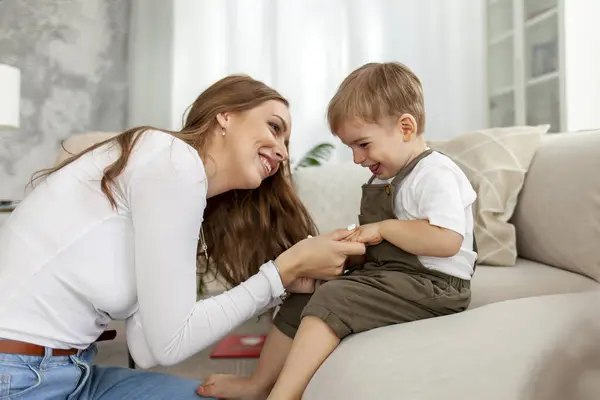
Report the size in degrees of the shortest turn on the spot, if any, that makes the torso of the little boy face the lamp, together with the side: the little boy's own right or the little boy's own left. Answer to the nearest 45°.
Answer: approximately 45° to the little boy's own right

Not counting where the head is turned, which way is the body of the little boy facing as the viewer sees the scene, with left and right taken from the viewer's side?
facing to the left of the viewer

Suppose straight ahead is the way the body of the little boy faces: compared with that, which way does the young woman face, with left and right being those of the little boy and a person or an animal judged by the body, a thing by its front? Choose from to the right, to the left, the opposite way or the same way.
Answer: the opposite way

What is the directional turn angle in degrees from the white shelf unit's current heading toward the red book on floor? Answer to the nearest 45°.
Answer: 0° — it already faces it

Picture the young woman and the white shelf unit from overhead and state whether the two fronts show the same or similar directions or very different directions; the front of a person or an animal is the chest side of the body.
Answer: very different directions

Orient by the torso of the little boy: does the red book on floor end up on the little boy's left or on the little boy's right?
on the little boy's right

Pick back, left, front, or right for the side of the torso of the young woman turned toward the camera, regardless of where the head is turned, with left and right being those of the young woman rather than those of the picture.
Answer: right

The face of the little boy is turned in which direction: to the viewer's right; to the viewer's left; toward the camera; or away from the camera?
to the viewer's left

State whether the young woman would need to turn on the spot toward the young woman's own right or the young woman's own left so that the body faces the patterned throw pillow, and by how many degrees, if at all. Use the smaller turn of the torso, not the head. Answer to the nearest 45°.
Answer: approximately 45° to the young woman's own left

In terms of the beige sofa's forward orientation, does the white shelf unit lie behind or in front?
behind

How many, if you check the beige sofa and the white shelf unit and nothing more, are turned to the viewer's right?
0

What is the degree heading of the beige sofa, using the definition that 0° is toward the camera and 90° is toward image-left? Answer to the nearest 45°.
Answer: approximately 45°

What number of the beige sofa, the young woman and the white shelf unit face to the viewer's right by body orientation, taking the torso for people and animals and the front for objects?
1

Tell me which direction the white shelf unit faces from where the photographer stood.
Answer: facing the viewer and to the left of the viewer
